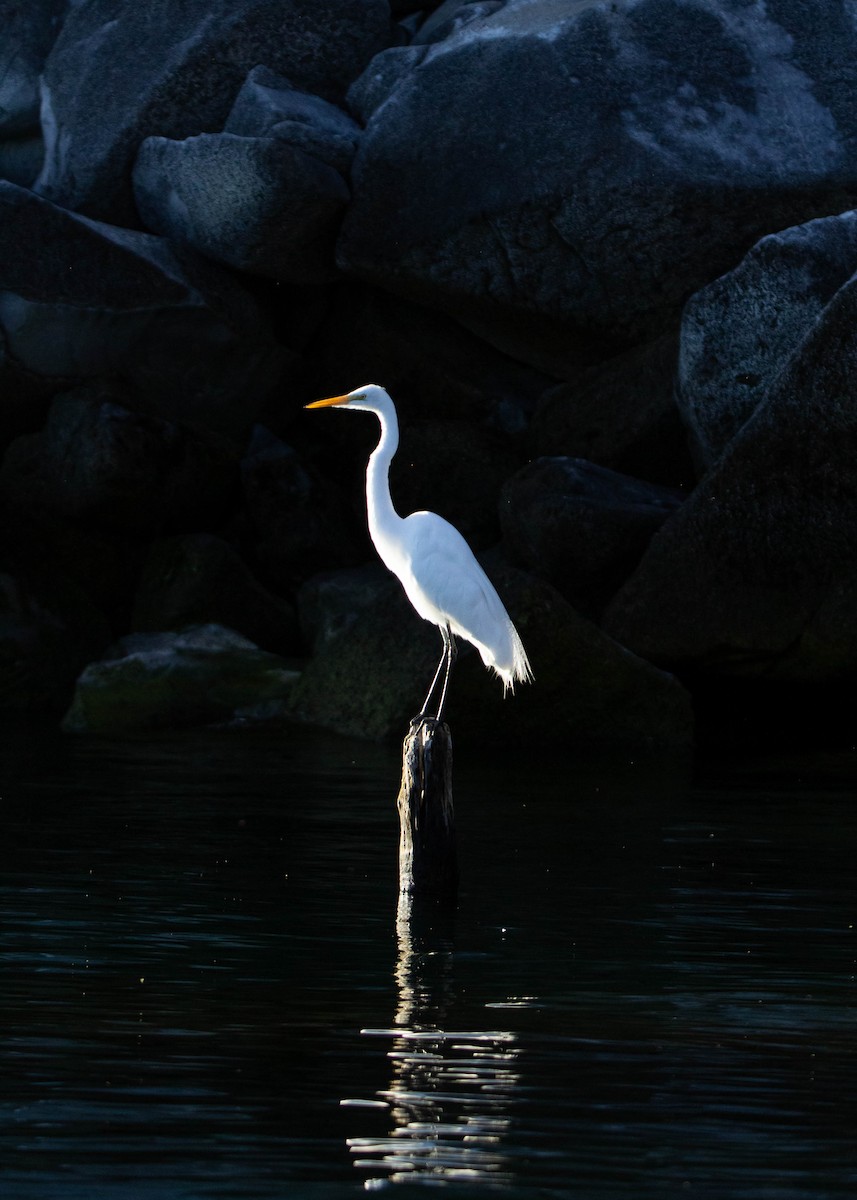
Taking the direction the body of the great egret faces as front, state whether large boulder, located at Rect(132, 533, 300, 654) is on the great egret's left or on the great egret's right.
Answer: on the great egret's right

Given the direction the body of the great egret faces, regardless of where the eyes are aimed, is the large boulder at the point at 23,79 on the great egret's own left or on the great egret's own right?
on the great egret's own right

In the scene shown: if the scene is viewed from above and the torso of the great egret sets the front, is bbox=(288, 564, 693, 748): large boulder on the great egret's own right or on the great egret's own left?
on the great egret's own right

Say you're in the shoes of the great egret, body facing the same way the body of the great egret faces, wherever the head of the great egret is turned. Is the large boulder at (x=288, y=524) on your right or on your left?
on your right

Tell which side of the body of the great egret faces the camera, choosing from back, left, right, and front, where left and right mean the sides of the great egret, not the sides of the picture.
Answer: left

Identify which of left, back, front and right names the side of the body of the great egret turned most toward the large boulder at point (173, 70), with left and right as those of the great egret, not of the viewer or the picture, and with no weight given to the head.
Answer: right

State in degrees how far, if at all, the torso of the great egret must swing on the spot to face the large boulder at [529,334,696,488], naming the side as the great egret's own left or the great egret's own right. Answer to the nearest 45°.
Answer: approximately 90° to the great egret's own right
